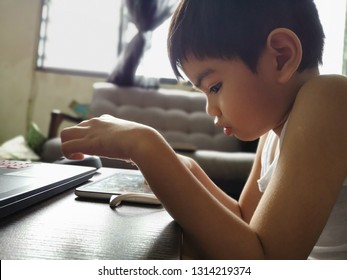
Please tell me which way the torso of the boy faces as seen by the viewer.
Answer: to the viewer's left

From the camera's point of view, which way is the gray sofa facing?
toward the camera

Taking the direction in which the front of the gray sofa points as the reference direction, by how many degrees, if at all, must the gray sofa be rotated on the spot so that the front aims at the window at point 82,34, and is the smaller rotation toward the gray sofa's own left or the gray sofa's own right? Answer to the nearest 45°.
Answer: approximately 135° to the gray sofa's own right

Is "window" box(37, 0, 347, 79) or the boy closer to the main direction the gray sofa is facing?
the boy

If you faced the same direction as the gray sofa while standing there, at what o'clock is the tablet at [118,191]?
The tablet is roughly at 12 o'clock from the gray sofa.

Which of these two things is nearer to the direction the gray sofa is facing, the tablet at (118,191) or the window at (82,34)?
the tablet

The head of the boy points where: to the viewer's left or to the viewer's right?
to the viewer's left

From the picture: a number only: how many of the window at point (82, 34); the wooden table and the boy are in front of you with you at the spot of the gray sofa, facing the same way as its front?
2

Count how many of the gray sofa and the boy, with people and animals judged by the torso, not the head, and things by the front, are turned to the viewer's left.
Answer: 1

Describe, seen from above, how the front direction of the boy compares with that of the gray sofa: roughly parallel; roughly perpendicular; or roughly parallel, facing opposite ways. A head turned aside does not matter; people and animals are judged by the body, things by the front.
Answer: roughly perpendicular
